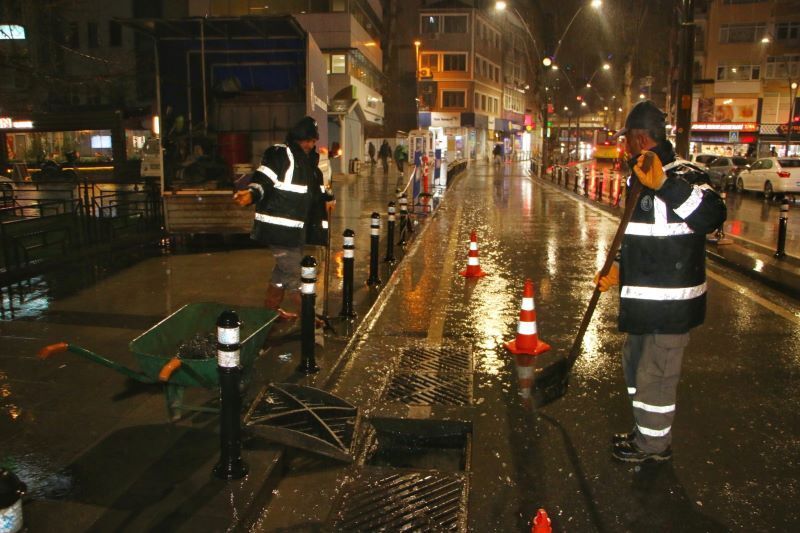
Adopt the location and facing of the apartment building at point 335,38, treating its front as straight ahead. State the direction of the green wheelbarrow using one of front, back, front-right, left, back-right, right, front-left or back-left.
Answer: front-right

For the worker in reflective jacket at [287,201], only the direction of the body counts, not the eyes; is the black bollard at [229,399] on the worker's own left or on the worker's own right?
on the worker's own right

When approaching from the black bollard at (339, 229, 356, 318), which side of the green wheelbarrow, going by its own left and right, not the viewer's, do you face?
front

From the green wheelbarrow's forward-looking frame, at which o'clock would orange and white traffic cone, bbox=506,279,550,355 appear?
The orange and white traffic cone is roughly at 1 o'clock from the green wheelbarrow.

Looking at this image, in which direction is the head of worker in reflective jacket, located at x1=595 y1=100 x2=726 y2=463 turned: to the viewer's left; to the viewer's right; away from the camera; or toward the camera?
to the viewer's left

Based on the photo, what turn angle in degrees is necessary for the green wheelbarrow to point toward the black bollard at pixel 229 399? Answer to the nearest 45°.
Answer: approximately 135° to its right

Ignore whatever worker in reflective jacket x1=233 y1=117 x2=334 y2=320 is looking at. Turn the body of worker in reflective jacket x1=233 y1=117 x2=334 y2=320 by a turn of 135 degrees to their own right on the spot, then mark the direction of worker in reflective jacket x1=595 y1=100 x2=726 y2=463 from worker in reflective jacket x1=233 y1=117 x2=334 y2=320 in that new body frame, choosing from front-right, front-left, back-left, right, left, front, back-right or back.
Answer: back-left

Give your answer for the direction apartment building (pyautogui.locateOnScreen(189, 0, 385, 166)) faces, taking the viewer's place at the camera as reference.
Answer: facing the viewer and to the right of the viewer

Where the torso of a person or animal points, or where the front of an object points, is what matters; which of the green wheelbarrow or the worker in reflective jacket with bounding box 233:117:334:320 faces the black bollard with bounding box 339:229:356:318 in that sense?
the green wheelbarrow

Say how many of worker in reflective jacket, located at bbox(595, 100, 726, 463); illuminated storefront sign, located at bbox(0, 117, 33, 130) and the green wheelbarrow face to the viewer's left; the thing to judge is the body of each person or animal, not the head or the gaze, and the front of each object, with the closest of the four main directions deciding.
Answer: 1

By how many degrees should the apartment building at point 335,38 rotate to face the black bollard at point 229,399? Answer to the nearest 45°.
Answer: approximately 45° to its right

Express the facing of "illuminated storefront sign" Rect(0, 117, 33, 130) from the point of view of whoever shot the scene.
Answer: facing the viewer

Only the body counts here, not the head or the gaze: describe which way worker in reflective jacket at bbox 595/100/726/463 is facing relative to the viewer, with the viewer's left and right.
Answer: facing to the left of the viewer

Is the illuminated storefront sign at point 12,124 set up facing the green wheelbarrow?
yes
